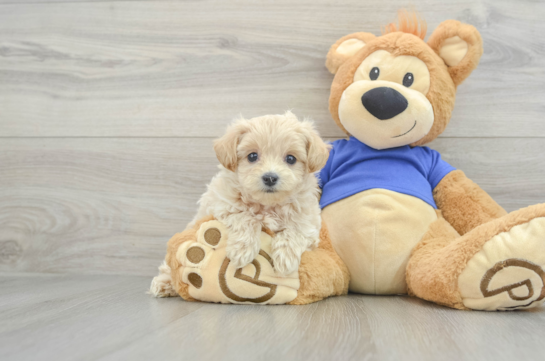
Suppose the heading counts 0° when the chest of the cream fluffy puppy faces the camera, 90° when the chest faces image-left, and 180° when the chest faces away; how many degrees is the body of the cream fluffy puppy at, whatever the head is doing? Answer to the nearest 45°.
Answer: approximately 0°

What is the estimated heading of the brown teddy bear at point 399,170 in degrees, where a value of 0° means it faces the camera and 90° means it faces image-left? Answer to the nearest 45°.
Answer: approximately 0°
